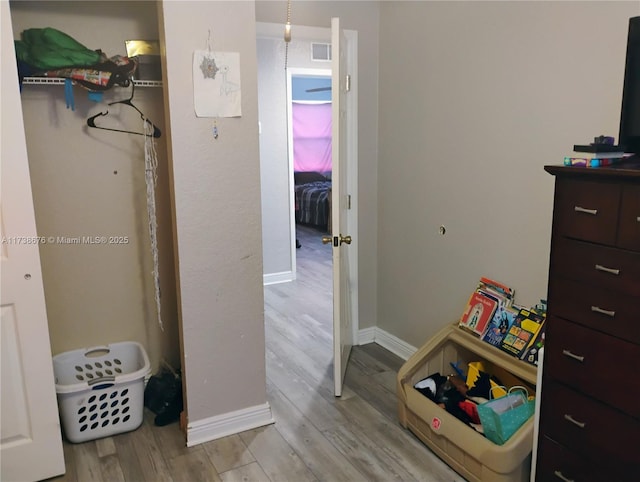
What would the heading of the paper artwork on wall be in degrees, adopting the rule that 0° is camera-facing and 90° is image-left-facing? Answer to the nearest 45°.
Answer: approximately 0°

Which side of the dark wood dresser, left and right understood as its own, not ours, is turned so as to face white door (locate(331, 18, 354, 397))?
right

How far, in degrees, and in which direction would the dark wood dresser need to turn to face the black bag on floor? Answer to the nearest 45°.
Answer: approximately 45° to its right

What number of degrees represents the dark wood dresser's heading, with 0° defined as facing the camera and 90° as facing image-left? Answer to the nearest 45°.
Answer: approximately 45°

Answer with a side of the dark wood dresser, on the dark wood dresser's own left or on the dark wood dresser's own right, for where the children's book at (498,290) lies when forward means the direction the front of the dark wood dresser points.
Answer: on the dark wood dresser's own right

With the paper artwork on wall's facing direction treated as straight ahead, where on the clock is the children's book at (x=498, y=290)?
The children's book is roughly at 9 o'clock from the paper artwork on wall.

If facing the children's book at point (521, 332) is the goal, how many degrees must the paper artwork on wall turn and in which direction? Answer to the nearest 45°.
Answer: approximately 90° to its left

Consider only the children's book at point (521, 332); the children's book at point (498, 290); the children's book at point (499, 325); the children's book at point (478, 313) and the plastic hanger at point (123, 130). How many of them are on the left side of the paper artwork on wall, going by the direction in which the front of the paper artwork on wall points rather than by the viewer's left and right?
4

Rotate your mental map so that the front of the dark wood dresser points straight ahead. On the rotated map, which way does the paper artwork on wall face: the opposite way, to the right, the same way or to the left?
to the left

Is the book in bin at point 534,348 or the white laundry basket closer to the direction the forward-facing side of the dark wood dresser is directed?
the white laundry basket
